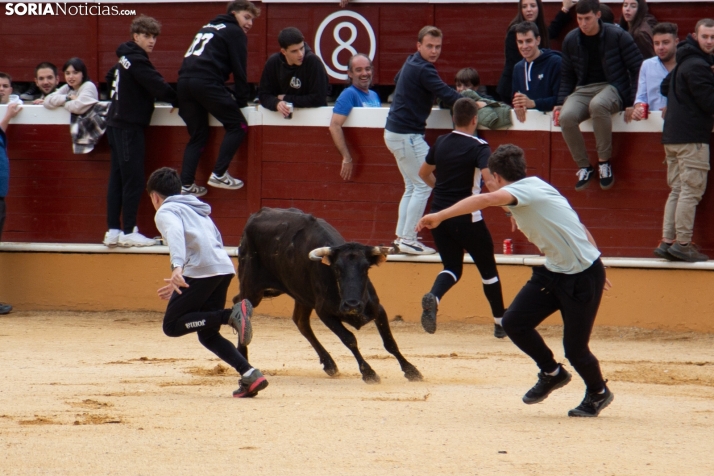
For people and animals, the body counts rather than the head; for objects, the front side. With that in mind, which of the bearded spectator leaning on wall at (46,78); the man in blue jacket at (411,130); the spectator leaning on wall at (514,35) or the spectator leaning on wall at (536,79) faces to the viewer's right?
the man in blue jacket

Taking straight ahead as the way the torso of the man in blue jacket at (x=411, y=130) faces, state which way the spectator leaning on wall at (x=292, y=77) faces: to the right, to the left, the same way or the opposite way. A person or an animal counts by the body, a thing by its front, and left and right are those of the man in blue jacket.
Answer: to the right

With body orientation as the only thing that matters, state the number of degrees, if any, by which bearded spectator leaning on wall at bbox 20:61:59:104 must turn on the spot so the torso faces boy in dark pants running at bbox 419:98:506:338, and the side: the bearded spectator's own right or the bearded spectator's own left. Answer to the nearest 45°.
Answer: approximately 45° to the bearded spectator's own left

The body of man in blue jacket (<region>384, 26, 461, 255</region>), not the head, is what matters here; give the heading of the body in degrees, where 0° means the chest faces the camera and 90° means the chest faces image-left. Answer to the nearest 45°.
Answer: approximately 270°

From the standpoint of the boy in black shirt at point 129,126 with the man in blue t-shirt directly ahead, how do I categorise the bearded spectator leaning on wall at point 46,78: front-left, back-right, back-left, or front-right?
back-left

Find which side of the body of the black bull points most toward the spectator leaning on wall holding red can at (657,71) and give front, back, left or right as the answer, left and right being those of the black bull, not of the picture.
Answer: left

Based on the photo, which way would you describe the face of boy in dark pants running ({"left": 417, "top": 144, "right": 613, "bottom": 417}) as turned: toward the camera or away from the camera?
away from the camera

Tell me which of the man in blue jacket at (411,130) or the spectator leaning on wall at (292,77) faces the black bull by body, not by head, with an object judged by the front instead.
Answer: the spectator leaning on wall

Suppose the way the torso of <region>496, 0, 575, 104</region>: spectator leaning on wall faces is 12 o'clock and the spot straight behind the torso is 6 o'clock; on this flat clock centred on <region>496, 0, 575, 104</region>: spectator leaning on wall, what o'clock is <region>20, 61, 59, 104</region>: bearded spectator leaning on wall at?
<region>20, 61, 59, 104</region>: bearded spectator leaning on wall is roughly at 3 o'clock from <region>496, 0, 575, 104</region>: spectator leaning on wall.
